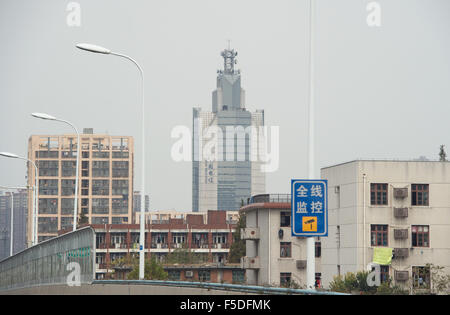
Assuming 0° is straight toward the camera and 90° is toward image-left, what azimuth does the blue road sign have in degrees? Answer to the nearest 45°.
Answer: approximately 0°
